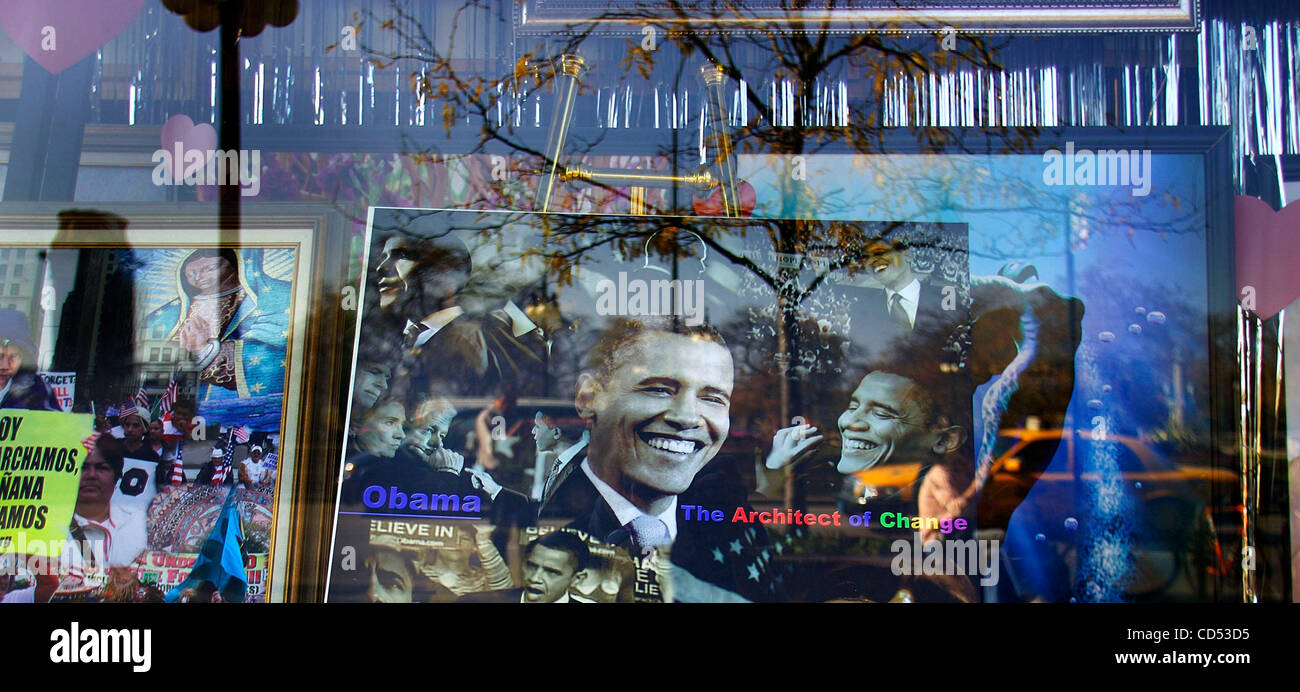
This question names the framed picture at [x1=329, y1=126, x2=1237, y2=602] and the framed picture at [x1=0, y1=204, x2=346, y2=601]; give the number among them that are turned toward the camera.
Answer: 2

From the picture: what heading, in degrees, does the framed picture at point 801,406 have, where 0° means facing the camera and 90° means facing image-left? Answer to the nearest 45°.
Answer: approximately 0°

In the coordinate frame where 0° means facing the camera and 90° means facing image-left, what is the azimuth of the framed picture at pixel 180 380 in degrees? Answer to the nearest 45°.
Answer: approximately 0°

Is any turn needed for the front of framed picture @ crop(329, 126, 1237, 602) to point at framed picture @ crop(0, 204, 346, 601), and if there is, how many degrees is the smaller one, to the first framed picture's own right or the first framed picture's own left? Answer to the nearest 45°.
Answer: approximately 90° to the first framed picture's own right

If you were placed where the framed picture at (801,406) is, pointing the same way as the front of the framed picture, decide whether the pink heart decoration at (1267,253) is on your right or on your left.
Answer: on your left

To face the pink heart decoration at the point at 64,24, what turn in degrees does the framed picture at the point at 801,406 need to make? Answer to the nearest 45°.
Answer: approximately 90° to its right

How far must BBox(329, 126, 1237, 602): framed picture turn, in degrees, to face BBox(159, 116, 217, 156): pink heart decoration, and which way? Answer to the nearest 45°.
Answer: approximately 90° to its right
